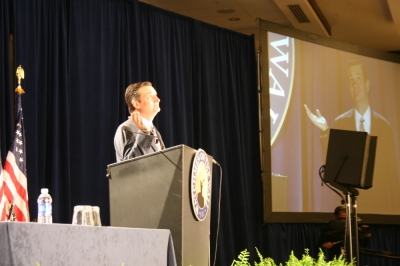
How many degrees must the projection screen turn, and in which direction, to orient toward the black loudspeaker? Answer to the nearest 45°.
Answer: approximately 45° to its right

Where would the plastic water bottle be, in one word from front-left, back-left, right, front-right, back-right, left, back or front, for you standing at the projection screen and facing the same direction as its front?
front-right

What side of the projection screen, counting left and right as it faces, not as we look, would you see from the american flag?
right

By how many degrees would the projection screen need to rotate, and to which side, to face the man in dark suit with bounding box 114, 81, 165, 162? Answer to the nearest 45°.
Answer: approximately 45° to its right

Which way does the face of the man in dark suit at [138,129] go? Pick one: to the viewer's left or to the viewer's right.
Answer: to the viewer's right
